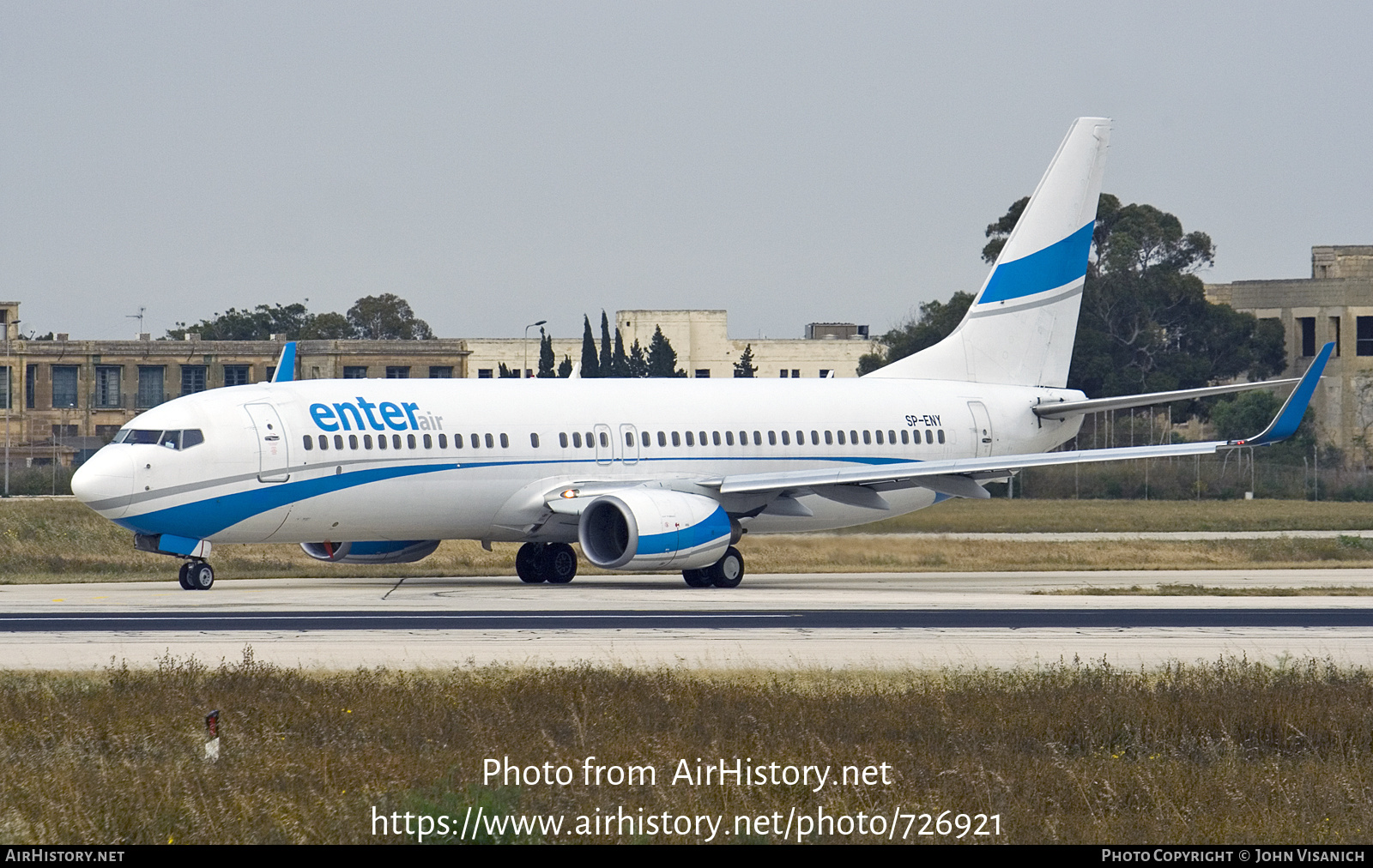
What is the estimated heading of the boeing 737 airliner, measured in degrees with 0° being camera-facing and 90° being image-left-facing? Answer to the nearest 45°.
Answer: approximately 45°
